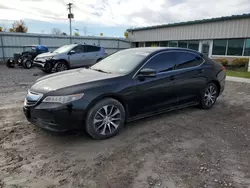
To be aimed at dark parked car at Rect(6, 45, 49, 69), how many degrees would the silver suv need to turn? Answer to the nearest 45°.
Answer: approximately 90° to its right

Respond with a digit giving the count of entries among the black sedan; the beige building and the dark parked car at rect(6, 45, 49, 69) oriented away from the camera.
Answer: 0

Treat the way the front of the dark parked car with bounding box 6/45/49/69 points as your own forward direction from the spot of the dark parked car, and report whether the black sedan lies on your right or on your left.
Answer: on your left

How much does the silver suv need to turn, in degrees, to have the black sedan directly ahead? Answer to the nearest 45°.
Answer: approximately 45° to its left

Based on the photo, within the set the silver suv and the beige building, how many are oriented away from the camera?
0

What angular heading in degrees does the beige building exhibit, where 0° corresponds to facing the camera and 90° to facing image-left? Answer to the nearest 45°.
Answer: approximately 45°

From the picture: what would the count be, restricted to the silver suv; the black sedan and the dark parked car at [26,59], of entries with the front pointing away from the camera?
0

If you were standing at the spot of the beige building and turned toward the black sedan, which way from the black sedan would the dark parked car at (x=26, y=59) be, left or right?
right

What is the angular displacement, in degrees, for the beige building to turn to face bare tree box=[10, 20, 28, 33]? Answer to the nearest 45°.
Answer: approximately 45° to its right

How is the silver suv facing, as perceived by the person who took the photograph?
facing the viewer and to the left of the viewer
